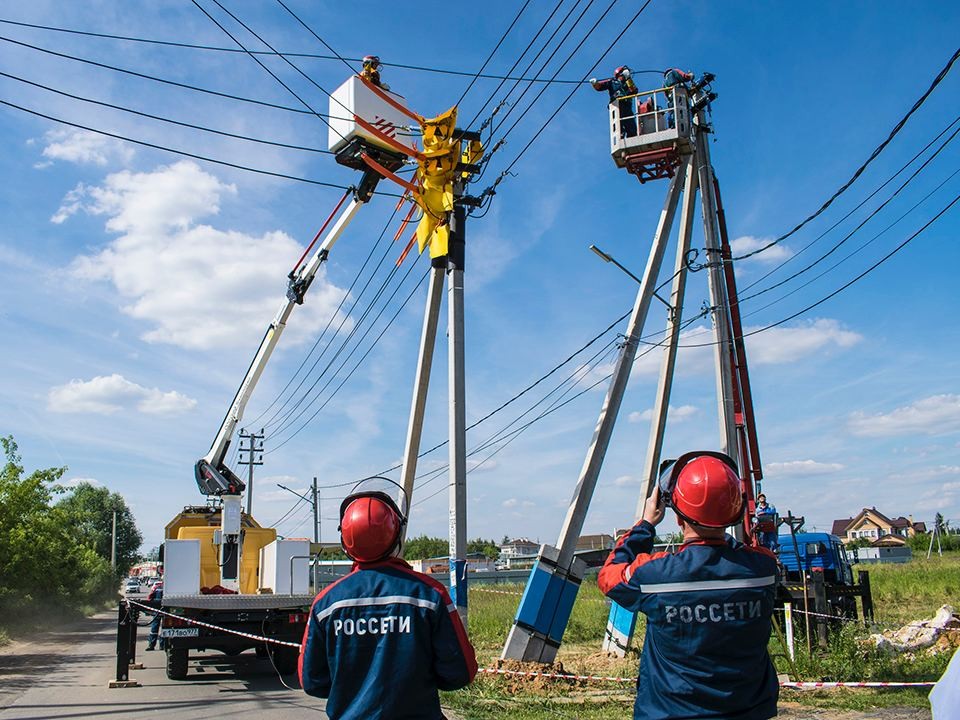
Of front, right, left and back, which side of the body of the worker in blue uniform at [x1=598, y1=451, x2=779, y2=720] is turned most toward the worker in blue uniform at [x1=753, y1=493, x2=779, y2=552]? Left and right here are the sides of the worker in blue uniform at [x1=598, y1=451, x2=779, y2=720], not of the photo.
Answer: front

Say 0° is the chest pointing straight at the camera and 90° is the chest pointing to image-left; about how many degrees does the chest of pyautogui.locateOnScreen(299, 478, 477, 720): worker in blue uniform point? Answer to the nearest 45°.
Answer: approximately 180°

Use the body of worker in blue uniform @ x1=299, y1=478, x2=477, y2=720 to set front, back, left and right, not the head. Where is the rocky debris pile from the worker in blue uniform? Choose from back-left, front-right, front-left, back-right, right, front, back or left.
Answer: front-right

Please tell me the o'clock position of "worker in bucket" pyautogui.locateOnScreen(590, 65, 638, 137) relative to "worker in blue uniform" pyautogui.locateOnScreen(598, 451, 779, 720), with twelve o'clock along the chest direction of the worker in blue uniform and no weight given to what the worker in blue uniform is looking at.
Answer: The worker in bucket is roughly at 12 o'clock from the worker in blue uniform.

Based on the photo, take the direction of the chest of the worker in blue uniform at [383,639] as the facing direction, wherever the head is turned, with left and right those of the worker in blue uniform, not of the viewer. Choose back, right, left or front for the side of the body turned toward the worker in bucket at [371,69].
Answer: front

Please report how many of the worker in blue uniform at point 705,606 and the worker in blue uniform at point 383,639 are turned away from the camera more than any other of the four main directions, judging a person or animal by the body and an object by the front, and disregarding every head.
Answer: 2

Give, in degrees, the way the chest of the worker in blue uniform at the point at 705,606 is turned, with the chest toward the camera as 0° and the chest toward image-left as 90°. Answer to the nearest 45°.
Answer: approximately 180°

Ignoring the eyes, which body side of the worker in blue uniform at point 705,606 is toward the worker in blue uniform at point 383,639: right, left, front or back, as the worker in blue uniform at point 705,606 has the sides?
left

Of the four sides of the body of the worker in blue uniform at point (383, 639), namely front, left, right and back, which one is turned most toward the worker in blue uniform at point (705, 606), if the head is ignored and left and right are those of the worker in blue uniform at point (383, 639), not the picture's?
right

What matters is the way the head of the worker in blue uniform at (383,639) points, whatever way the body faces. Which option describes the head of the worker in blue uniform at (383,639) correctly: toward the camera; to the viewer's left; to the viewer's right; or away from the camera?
away from the camera
